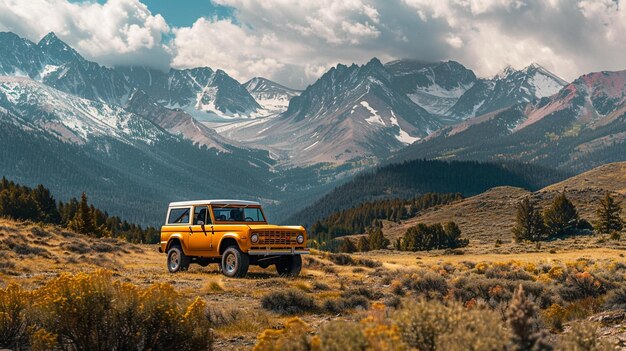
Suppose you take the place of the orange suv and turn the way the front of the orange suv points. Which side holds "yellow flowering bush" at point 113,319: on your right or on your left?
on your right

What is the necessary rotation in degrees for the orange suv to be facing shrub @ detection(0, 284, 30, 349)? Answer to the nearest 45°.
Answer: approximately 45° to its right

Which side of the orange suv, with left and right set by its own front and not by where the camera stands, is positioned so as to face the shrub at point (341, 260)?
left

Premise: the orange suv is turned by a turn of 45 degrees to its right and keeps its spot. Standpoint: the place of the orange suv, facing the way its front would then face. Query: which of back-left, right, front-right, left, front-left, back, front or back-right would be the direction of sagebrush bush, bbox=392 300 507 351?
front

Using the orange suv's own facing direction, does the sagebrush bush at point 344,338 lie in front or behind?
in front

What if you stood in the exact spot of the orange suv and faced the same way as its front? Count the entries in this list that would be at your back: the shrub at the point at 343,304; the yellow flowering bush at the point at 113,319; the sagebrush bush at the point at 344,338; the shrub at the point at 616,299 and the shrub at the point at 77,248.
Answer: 1

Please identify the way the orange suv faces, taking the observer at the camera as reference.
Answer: facing the viewer and to the right of the viewer

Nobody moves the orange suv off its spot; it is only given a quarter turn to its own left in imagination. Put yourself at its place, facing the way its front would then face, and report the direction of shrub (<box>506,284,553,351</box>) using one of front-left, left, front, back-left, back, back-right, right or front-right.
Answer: back-right

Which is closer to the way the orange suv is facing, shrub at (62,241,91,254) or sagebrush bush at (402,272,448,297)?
the sagebrush bush

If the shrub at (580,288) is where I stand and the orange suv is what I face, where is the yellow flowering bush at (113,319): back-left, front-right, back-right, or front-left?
front-left

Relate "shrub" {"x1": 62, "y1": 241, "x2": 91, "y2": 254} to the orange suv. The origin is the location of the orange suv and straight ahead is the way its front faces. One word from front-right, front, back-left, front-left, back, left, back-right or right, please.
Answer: back

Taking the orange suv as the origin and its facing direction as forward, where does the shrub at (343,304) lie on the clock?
The shrub is roughly at 1 o'clock from the orange suv.

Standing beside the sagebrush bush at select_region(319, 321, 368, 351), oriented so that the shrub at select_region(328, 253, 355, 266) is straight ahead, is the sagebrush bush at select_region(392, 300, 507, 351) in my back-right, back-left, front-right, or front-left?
front-right

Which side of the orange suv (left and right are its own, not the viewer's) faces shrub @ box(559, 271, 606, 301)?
front

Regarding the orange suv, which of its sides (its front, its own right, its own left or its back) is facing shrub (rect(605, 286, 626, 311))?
front

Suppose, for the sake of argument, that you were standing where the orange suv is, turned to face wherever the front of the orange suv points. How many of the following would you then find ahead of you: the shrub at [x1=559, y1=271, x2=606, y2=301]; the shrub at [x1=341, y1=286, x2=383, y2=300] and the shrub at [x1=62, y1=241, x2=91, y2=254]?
2
